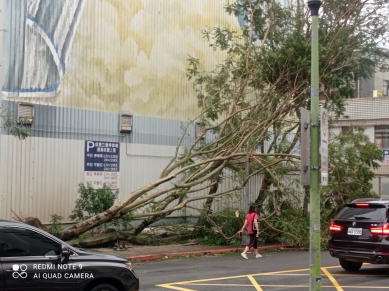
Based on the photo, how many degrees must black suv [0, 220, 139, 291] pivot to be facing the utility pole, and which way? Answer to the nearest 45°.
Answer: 0° — it already faces it

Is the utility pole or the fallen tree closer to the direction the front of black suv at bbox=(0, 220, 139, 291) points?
the utility pole

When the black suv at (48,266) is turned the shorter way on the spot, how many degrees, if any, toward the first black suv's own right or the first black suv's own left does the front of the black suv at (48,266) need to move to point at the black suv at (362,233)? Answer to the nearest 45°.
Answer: approximately 45° to the first black suv's own left

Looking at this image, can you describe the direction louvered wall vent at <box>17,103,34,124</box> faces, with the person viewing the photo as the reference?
facing the viewer

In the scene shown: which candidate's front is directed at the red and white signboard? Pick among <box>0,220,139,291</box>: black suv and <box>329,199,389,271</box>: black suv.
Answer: <box>0,220,139,291</box>: black suv

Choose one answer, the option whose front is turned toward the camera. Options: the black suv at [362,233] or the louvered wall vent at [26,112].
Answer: the louvered wall vent

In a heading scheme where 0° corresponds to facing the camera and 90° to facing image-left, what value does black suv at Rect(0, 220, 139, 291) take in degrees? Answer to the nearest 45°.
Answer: approximately 270°

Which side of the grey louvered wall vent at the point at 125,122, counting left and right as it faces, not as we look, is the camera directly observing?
front

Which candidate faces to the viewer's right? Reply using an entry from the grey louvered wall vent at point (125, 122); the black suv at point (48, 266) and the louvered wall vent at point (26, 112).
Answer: the black suv

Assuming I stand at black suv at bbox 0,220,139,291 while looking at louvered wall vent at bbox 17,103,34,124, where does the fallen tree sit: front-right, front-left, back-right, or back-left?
front-right

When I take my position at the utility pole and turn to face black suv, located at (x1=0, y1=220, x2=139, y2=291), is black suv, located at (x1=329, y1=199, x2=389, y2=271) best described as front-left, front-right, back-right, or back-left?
back-right

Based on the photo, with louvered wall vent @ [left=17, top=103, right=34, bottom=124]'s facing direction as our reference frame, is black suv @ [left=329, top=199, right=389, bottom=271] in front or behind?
in front

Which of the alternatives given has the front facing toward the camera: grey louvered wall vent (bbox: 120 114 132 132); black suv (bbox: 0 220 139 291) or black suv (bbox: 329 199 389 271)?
the grey louvered wall vent

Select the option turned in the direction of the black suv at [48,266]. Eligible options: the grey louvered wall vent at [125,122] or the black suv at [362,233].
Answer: the grey louvered wall vent

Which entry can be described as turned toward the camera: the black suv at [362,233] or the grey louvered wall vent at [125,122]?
the grey louvered wall vent

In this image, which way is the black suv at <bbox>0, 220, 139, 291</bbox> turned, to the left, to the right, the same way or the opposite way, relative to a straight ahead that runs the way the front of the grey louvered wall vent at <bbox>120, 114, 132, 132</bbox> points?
to the left

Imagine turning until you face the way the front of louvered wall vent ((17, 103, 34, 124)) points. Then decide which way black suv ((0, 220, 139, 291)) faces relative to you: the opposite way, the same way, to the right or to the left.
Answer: to the left

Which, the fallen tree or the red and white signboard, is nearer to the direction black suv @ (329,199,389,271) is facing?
the fallen tree

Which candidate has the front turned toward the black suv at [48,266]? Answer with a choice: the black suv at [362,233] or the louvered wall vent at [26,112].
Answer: the louvered wall vent

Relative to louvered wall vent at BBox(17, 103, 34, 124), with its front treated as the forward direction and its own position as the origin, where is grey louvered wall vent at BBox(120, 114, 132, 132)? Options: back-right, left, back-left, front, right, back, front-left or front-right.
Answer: back-left
